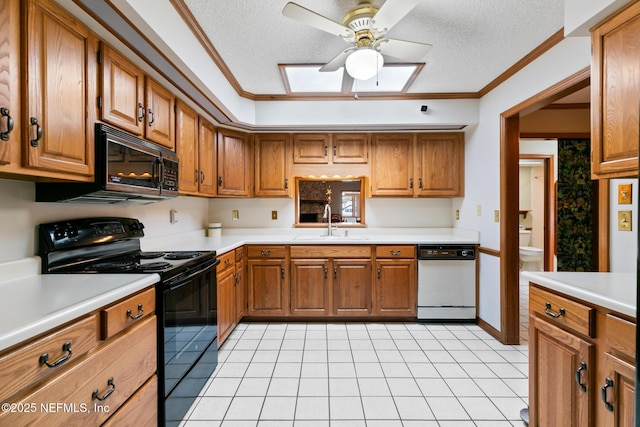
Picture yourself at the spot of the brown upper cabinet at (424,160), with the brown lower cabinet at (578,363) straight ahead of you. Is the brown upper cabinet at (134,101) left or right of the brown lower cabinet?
right

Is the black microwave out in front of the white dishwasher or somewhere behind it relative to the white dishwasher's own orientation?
in front

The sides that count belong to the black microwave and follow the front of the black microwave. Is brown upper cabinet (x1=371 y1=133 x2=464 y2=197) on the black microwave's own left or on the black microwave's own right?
on the black microwave's own left

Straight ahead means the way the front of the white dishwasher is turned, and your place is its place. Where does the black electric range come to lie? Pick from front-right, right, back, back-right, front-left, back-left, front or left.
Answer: front-right

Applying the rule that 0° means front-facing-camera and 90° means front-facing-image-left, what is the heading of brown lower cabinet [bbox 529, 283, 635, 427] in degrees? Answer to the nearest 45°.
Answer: approximately 45°

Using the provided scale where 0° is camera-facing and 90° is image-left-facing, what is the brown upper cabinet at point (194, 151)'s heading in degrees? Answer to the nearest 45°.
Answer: approximately 315°

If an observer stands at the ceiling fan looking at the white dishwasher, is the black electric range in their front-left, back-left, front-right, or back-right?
back-left

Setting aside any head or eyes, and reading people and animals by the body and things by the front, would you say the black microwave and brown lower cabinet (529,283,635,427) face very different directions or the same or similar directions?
very different directions

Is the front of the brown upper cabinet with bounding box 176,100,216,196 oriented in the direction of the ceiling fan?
yes

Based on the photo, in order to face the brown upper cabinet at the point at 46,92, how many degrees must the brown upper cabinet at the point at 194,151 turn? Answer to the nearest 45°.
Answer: approximately 45° to its right

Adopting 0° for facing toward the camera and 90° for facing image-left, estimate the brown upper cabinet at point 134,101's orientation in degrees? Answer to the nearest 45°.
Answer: approximately 315°

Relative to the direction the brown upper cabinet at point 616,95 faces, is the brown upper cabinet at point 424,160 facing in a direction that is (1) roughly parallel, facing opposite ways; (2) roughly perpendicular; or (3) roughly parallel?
roughly perpendicular

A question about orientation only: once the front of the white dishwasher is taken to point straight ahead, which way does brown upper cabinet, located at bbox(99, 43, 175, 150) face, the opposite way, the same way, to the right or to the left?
to the left

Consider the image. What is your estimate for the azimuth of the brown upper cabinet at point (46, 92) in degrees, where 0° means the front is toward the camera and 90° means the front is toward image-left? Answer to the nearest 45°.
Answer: approximately 315°

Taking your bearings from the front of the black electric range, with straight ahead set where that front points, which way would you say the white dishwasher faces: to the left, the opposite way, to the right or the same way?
to the right

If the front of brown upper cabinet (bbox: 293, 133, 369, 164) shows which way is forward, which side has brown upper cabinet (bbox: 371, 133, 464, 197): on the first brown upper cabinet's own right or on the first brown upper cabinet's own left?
on the first brown upper cabinet's own left
